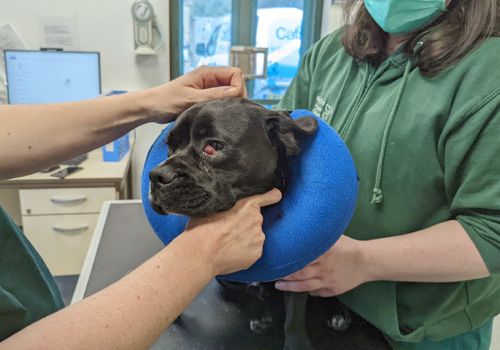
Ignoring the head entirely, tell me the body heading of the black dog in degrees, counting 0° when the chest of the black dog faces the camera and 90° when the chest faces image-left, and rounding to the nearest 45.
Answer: approximately 45°

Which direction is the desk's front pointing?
toward the camera

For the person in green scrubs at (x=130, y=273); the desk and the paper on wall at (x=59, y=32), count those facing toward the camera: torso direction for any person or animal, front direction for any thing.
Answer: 2

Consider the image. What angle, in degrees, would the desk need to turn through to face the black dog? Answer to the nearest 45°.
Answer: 0° — it already faces it

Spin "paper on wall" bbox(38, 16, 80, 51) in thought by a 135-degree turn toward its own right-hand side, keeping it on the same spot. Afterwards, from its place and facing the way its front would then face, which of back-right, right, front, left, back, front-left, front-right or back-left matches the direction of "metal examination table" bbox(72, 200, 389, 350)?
back-left

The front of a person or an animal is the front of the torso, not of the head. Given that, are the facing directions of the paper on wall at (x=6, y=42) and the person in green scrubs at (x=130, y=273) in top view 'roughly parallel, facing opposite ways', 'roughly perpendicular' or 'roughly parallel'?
roughly perpendicular

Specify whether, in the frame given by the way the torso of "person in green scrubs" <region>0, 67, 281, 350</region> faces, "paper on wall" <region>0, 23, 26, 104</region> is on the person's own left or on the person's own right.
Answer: on the person's own left

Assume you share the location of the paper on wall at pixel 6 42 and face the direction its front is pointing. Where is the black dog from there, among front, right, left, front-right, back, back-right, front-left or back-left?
front

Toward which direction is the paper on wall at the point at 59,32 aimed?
toward the camera

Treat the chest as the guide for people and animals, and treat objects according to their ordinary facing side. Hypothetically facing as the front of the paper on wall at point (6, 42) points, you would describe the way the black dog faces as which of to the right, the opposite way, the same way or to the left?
to the right

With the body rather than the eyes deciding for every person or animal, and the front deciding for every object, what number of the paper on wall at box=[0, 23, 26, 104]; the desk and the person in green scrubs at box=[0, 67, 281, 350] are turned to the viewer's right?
1

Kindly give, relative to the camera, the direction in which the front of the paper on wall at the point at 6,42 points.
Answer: facing the viewer

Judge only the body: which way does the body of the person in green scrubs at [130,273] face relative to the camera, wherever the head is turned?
to the viewer's right

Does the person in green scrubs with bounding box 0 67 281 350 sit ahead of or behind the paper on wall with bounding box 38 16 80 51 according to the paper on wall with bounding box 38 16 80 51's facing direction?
ahead
